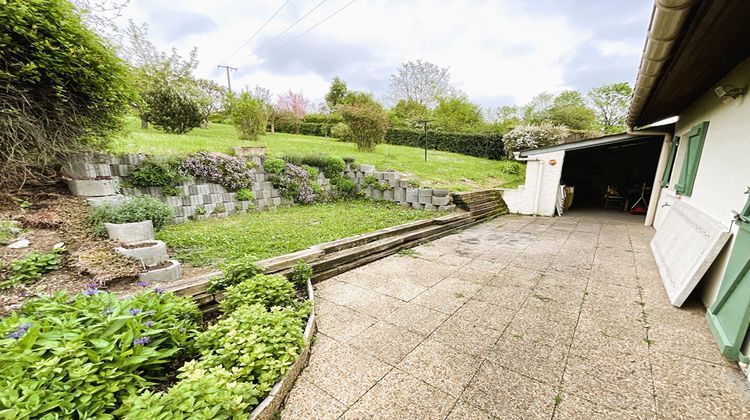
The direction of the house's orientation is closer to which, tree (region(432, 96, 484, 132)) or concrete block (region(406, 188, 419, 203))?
the concrete block

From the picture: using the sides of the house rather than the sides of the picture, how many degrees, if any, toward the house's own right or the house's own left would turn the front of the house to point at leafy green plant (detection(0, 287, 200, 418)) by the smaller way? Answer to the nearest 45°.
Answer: approximately 45° to the house's own left

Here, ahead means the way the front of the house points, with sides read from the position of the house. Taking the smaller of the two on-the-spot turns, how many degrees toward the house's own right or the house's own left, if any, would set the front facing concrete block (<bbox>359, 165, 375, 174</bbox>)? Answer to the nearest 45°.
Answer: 0° — it already faces it

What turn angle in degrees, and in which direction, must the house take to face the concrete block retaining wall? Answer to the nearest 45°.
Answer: approximately 45° to its left

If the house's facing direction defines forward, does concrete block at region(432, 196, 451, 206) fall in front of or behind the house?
in front

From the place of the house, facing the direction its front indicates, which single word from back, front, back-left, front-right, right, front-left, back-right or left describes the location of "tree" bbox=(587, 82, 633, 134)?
right

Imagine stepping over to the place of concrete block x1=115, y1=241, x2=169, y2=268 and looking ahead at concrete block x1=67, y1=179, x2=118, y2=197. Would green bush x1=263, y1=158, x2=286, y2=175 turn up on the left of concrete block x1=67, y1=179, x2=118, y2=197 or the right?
right

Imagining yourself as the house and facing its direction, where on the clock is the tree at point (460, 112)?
The tree is roughly at 2 o'clock from the house.

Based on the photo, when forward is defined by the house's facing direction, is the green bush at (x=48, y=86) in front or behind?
in front

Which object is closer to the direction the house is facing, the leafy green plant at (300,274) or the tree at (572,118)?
the leafy green plant

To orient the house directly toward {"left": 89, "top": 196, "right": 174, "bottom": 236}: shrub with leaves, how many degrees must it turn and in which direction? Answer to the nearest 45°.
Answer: approximately 45° to its left

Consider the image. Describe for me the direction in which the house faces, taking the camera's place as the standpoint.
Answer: facing to the left of the viewer

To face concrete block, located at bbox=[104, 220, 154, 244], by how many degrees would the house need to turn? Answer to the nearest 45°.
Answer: approximately 45° to its left

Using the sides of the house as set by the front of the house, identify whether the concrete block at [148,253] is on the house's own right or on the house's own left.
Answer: on the house's own left
